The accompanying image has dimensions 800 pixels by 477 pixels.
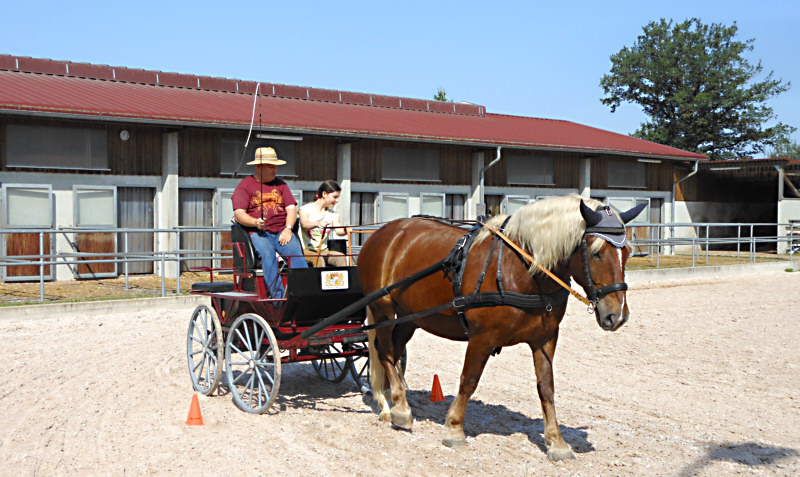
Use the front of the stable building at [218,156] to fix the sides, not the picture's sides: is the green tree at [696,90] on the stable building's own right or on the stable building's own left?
on the stable building's own left

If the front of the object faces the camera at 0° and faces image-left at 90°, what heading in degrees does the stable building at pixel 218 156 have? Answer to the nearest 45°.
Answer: approximately 315°

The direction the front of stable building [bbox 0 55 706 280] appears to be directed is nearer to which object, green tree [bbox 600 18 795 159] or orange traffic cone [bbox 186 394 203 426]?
the orange traffic cone

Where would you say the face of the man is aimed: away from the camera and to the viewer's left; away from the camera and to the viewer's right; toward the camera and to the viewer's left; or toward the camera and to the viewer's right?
toward the camera and to the viewer's right

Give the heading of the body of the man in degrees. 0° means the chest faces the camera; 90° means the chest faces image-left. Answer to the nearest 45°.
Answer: approximately 315°
